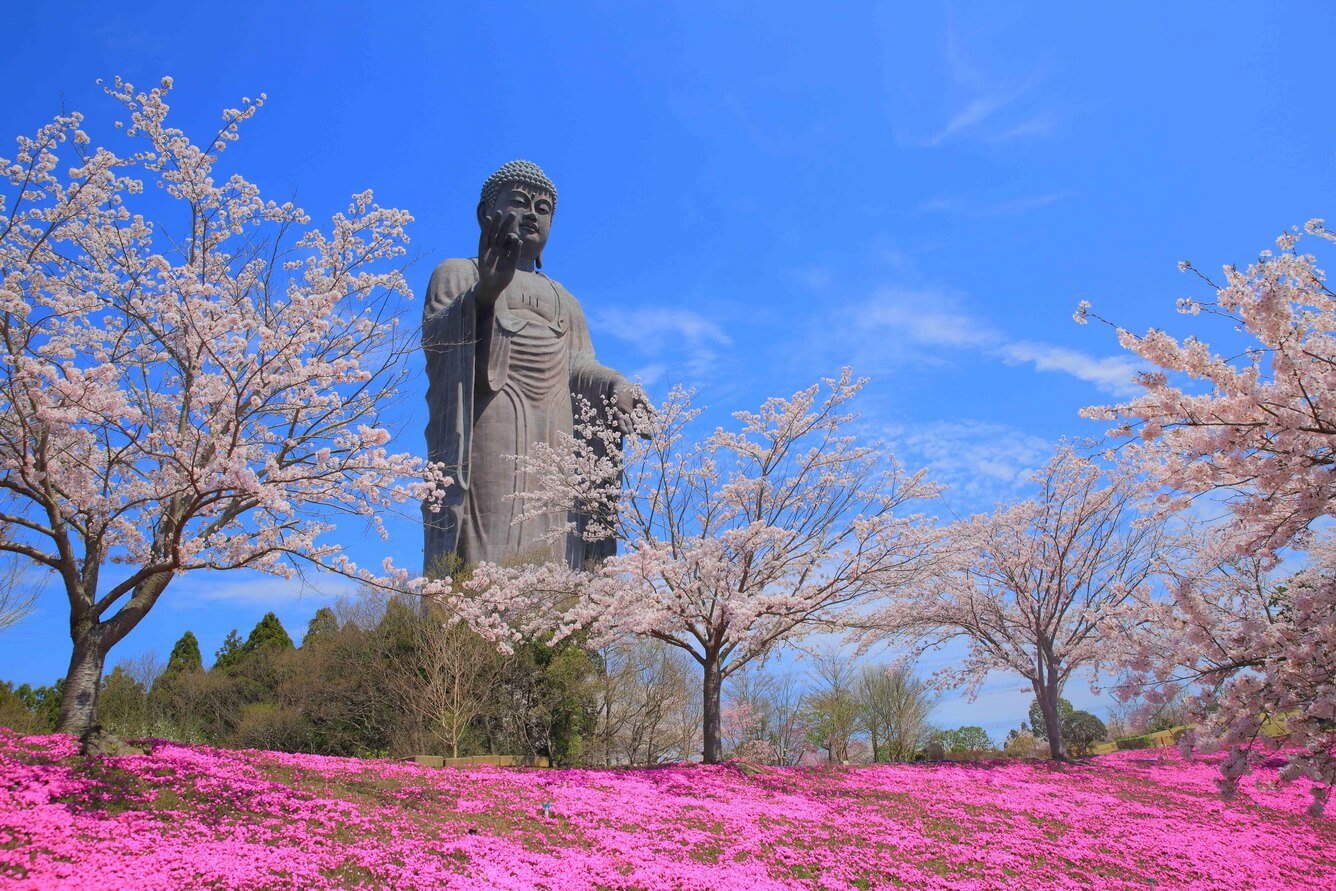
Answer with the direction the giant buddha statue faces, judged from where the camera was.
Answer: facing the viewer and to the right of the viewer

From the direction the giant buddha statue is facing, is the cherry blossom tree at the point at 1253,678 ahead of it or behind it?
ahead

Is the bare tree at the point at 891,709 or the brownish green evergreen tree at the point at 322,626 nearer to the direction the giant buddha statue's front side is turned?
the bare tree

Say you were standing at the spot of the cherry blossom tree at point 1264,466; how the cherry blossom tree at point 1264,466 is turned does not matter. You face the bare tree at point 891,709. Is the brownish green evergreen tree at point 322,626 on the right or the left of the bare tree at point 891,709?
left

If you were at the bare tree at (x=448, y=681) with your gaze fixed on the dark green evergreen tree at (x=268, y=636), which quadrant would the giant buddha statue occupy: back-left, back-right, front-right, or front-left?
front-right

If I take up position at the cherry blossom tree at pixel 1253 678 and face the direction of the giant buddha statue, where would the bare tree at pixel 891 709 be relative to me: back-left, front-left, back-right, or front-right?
front-right
